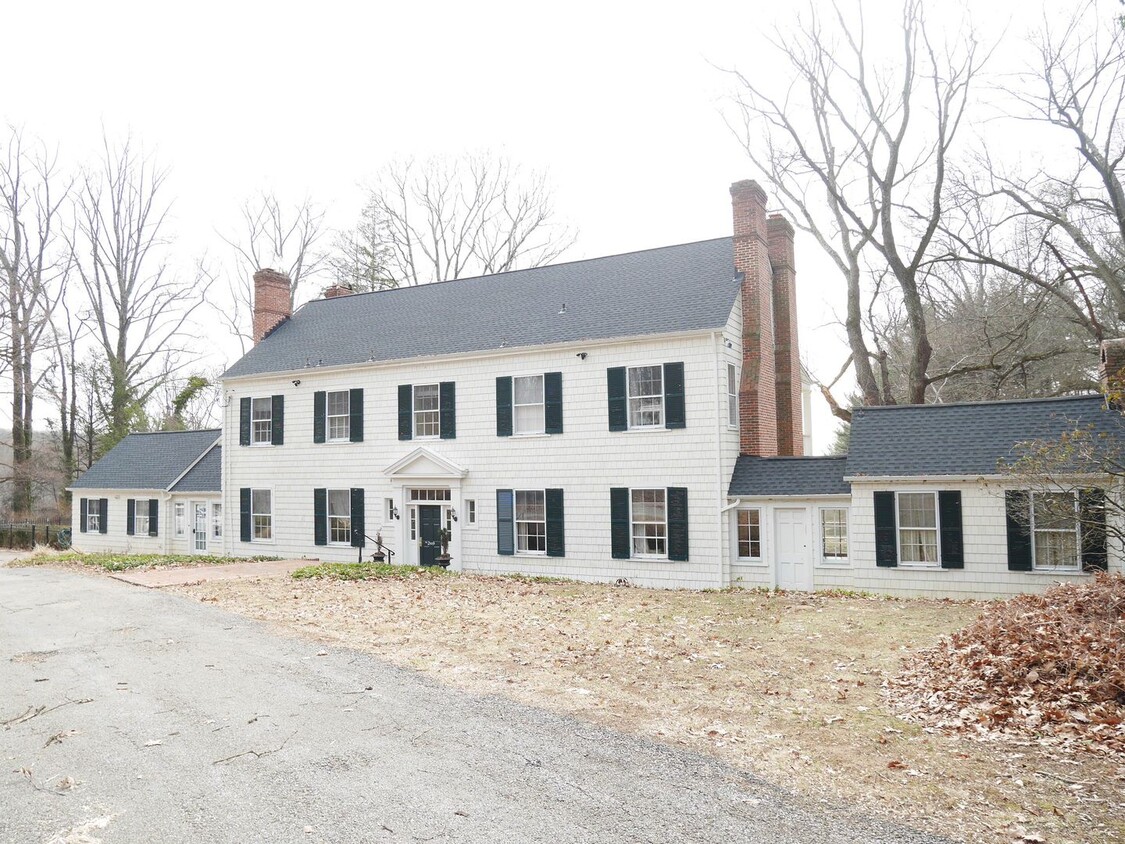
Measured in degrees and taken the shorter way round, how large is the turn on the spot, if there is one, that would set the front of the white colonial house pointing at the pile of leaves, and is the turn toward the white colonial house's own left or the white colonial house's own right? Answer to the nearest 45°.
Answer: approximately 45° to the white colonial house's own left

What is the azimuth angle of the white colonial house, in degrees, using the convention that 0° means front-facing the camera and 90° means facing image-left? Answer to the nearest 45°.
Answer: approximately 45°
